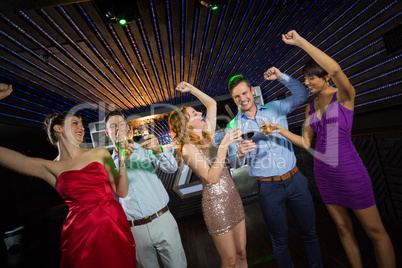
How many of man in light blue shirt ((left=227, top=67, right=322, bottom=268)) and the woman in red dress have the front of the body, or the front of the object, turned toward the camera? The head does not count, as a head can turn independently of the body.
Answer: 2

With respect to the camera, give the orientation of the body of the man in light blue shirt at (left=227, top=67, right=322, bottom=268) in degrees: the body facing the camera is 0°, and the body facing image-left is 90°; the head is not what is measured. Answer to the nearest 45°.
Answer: approximately 0°

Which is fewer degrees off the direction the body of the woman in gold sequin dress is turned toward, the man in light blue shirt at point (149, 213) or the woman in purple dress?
the woman in purple dress

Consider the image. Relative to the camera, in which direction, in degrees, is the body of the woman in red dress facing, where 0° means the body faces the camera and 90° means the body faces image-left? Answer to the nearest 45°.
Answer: approximately 0°

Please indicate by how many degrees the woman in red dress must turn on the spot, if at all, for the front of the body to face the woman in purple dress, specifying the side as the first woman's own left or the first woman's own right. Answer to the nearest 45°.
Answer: approximately 45° to the first woman's own left

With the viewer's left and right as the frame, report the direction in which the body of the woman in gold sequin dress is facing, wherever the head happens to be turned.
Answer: facing the viewer and to the right of the viewer

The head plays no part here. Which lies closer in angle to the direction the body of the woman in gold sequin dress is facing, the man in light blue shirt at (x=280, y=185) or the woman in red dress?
the man in light blue shirt

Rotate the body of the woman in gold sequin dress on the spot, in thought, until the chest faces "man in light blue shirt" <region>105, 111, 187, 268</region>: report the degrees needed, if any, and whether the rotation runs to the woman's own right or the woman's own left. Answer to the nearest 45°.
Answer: approximately 135° to the woman's own right

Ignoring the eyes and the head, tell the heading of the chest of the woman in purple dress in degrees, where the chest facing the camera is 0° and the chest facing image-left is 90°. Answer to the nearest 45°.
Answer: approximately 45°

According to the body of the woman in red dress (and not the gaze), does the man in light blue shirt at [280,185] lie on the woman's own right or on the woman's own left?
on the woman's own left

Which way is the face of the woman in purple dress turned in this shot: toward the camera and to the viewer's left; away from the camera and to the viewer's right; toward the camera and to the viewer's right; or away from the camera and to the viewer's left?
toward the camera and to the viewer's left
